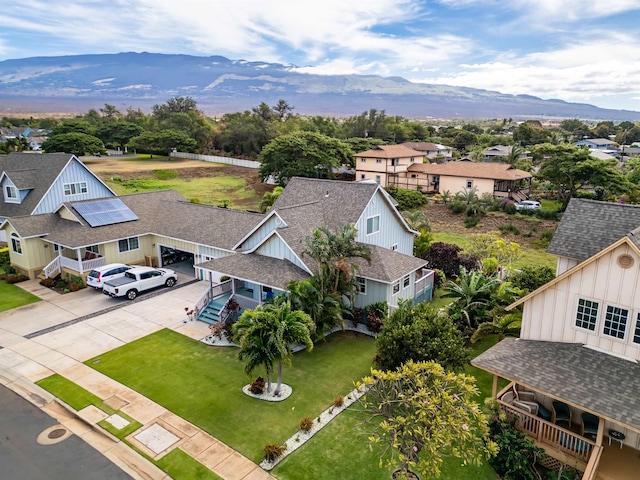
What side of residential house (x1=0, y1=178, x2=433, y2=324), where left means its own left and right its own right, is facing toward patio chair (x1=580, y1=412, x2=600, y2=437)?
left

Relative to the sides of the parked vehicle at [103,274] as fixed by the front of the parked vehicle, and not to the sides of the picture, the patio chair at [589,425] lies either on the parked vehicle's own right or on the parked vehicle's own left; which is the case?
on the parked vehicle's own right

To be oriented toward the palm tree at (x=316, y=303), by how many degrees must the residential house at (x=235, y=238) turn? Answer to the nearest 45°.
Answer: approximately 45° to its left

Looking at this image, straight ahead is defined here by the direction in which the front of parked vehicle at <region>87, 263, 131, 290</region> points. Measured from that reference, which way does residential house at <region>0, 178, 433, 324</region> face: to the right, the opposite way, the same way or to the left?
the opposite way

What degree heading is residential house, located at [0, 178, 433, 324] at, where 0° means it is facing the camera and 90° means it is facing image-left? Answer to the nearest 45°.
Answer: approximately 45°

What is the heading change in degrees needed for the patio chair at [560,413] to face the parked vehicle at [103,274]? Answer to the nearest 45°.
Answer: approximately 45° to its right

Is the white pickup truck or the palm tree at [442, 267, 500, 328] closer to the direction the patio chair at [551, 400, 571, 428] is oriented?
the white pickup truck

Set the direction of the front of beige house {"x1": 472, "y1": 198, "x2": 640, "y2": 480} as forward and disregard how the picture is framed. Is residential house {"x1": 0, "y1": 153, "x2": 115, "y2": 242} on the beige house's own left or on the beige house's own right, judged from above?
on the beige house's own right

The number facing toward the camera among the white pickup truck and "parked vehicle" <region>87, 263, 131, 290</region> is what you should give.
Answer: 0

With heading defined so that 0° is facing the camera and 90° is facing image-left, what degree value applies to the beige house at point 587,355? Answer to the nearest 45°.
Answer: approximately 45°

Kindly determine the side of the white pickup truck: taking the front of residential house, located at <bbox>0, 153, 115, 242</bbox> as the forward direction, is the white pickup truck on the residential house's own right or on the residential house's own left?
on the residential house's own left

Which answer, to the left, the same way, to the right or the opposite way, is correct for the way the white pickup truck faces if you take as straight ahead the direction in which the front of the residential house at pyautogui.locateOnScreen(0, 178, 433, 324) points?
the opposite way

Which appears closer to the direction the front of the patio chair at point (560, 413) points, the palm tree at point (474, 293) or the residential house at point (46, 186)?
the residential house

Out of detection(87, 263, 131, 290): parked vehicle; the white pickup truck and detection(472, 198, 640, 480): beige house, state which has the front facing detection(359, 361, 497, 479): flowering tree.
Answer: the beige house

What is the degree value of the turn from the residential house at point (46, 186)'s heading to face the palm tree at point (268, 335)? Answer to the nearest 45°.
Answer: approximately 45° to its left

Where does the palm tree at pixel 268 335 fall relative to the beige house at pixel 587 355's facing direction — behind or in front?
in front

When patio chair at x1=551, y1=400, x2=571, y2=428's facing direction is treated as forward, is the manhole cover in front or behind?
in front
